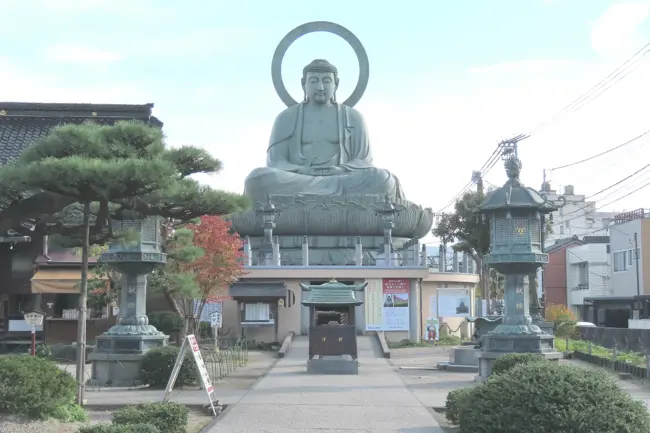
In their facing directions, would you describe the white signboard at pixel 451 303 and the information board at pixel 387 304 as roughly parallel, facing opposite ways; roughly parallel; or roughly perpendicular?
roughly parallel

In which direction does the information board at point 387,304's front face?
toward the camera

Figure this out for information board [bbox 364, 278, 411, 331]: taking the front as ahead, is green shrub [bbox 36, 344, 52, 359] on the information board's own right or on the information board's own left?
on the information board's own right

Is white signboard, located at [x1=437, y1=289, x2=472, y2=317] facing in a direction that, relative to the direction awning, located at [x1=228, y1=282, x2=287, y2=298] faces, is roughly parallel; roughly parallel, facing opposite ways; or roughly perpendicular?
roughly parallel

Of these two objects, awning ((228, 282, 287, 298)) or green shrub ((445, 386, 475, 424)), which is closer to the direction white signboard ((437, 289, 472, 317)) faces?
the green shrub

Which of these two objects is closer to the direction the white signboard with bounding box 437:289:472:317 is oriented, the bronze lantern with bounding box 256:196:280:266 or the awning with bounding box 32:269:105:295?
the awning

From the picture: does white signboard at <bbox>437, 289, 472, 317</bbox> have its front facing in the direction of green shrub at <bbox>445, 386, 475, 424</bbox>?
yes

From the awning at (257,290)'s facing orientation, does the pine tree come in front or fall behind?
in front

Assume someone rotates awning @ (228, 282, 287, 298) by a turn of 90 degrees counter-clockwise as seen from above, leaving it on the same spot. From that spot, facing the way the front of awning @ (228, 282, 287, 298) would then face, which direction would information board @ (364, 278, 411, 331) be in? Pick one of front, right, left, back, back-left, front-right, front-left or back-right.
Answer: front

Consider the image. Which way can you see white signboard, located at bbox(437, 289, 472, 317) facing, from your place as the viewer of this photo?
facing the viewer

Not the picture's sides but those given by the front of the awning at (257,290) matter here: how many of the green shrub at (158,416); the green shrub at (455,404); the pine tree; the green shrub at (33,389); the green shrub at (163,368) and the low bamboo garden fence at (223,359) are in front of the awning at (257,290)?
6

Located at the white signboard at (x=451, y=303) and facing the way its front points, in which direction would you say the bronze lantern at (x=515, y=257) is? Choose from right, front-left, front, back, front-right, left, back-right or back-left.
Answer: front

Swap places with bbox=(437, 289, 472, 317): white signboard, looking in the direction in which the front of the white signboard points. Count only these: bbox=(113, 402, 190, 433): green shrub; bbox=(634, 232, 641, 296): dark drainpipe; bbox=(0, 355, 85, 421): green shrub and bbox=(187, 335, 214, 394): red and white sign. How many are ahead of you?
3

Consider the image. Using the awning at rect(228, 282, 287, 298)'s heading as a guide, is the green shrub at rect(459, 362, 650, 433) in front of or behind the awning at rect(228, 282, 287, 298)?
in front

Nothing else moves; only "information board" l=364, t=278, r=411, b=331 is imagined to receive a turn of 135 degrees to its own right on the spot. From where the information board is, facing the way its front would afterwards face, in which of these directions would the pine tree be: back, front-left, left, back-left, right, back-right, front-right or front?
back-left

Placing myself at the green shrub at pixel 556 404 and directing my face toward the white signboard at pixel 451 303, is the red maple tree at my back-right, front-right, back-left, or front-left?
front-left
